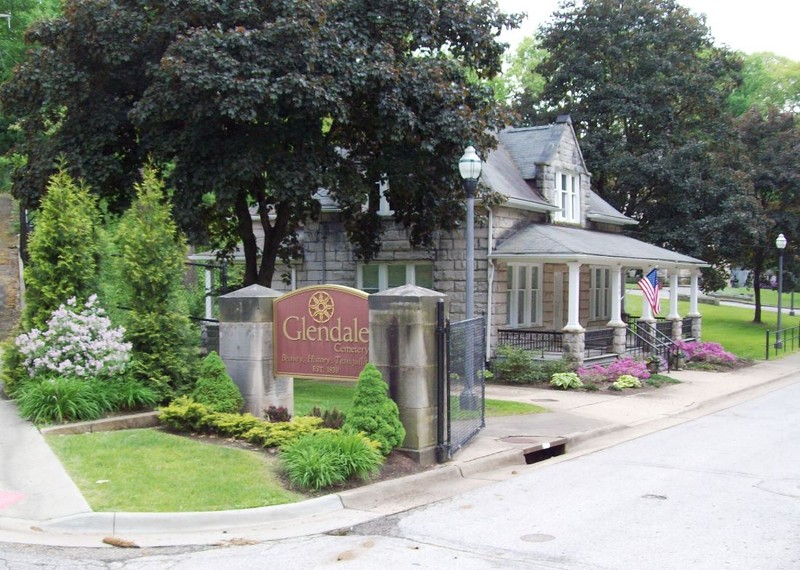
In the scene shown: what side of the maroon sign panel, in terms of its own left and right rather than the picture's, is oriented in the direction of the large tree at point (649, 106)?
back

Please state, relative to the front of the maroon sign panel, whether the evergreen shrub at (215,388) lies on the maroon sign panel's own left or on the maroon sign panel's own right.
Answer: on the maroon sign panel's own right

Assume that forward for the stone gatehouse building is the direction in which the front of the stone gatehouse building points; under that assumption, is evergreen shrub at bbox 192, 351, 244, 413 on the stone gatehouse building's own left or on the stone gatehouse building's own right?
on the stone gatehouse building's own right

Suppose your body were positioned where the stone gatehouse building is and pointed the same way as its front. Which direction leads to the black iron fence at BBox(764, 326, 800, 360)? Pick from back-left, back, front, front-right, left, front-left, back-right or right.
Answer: left

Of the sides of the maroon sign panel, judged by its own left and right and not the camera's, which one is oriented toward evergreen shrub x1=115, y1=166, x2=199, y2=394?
right

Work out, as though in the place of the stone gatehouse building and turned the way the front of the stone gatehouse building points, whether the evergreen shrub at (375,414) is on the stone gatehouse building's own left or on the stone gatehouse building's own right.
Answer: on the stone gatehouse building's own right

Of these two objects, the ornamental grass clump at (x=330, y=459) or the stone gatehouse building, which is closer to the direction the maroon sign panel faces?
the ornamental grass clump

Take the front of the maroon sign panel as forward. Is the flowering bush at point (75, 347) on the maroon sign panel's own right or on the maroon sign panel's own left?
on the maroon sign panel's own right

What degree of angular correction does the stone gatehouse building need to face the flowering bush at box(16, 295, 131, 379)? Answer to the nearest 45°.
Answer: approximately 90° to its right

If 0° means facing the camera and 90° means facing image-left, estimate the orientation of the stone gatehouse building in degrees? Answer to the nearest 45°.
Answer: approximately 315°

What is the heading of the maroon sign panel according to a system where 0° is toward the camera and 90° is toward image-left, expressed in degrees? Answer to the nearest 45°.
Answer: approximately 45°

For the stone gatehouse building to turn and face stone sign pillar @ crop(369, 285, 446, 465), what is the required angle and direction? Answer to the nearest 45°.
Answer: approximately 45° to its right

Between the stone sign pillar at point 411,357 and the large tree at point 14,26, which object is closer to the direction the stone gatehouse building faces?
the stone sign pillar

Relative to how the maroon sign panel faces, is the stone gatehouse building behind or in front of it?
behind
